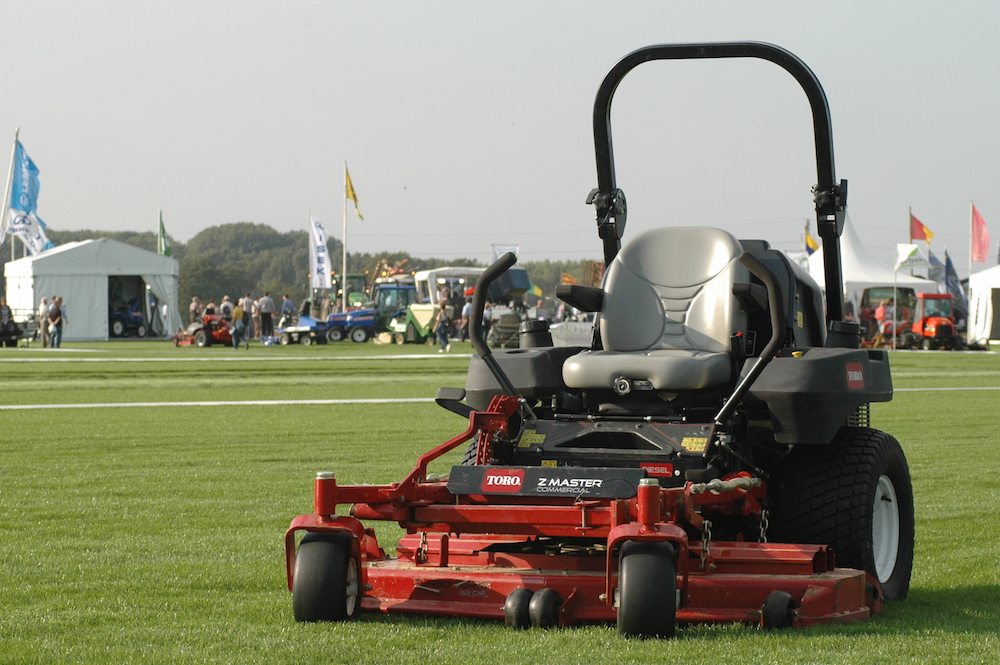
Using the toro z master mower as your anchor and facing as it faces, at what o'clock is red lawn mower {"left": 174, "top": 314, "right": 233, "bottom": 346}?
The red lawn mower is roughly at 4 o'clock from the toro z master mower.

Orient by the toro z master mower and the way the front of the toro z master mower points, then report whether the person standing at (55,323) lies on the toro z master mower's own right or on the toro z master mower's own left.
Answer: on the toro z master mower's own right

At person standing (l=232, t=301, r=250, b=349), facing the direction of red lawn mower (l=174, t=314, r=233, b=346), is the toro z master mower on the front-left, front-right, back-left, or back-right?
back-left

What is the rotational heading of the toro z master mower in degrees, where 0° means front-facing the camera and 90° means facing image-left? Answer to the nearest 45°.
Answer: approximately 45°

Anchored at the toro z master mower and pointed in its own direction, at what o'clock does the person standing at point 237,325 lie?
The person standing is roughly at 4 o'clock from the toro z master mower.
